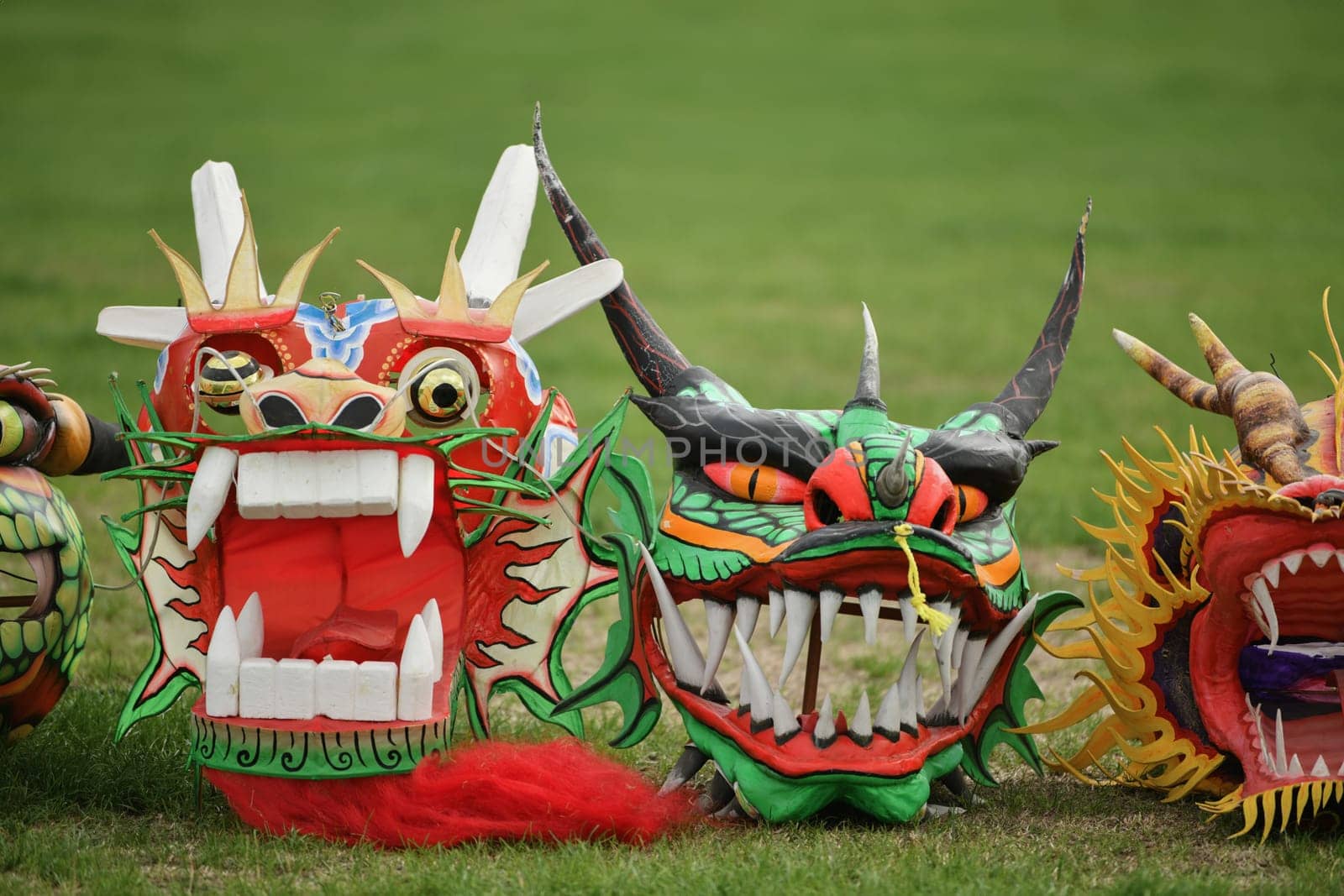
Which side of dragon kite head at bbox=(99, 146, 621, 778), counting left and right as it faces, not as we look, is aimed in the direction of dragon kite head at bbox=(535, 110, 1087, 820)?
left

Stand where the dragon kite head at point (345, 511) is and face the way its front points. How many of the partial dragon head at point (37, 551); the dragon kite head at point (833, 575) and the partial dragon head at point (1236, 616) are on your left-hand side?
2

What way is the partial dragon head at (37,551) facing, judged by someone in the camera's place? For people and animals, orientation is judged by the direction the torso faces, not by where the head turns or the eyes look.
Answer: facing the viewer and to the left of the viewer

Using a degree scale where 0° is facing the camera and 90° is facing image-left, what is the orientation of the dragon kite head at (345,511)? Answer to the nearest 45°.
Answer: approximately 0°

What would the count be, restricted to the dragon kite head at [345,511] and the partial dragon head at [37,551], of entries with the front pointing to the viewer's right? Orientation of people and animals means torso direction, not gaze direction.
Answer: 0

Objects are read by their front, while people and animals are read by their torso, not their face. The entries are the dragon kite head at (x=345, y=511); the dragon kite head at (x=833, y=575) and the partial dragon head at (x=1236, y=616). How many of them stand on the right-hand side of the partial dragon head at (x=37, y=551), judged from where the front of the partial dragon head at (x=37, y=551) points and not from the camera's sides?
0

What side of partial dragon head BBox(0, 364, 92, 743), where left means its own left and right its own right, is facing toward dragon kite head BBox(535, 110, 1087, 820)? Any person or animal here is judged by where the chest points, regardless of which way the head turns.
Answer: left

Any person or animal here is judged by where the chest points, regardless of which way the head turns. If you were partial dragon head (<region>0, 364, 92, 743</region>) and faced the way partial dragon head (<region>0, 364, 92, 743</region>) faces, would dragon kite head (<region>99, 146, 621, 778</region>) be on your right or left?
on your left

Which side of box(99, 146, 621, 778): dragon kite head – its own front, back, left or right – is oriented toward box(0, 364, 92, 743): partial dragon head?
right

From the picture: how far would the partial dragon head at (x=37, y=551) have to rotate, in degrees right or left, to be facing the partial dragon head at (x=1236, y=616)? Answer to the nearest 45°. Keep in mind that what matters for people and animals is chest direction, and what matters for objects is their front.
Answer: approximately 90° to its left

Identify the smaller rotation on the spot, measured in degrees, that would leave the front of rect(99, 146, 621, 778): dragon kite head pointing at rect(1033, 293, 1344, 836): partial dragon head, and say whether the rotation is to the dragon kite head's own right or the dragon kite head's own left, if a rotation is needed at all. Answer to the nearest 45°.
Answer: approximately 90° to the dragon kite head's own left
